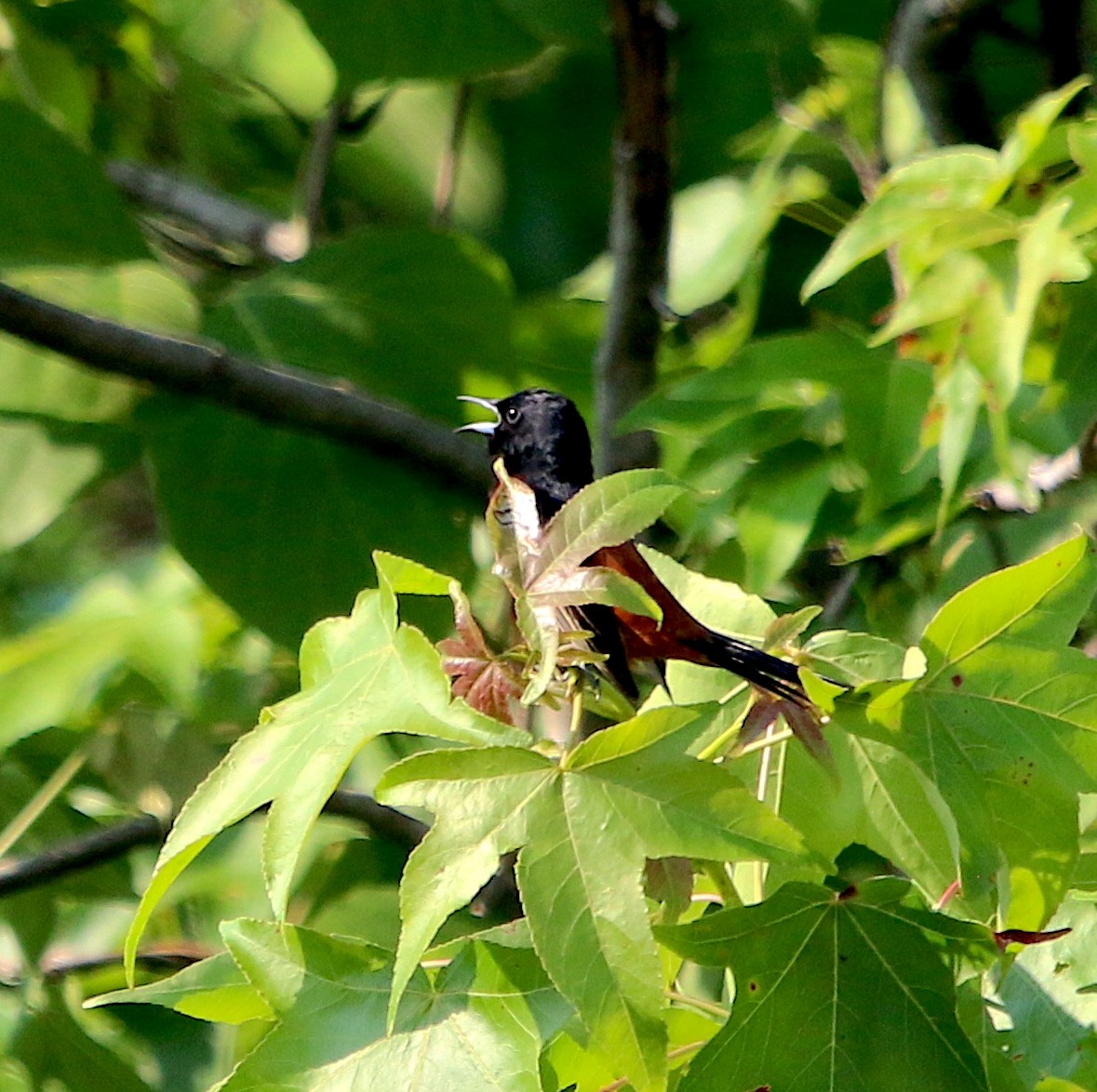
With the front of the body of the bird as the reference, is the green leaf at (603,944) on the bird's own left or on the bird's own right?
on the bird's own left

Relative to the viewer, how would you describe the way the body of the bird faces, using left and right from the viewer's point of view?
facing to the left of the viewer
